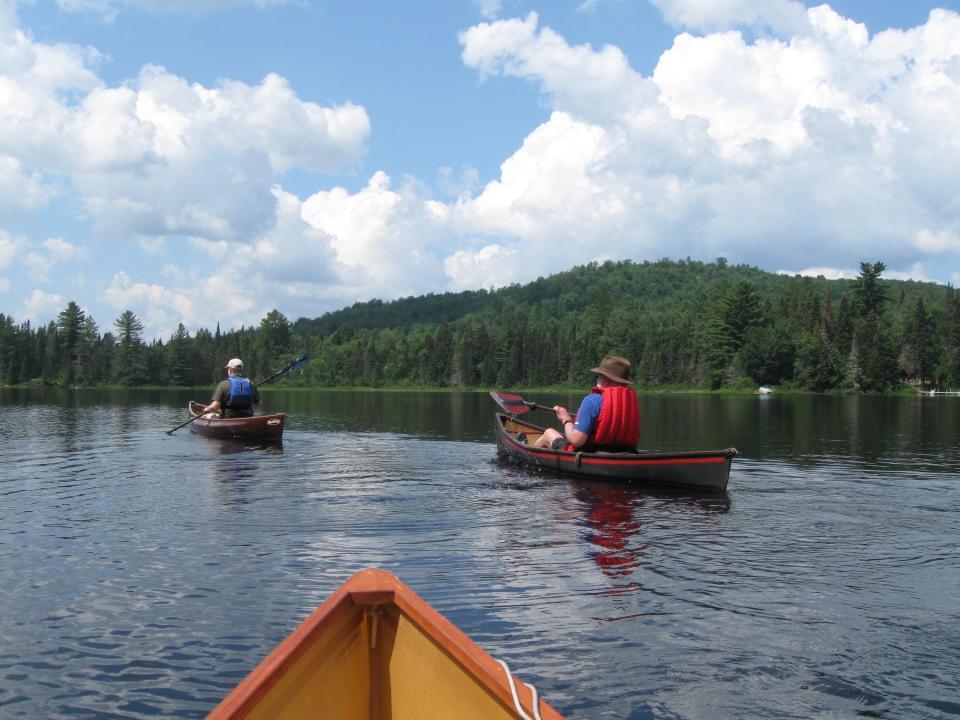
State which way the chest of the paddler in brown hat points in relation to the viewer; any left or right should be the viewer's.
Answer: facing away from the viewer and to the left of the viewer

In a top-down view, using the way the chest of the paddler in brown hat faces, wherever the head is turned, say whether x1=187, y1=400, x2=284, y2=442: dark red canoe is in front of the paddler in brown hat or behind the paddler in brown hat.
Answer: in front
